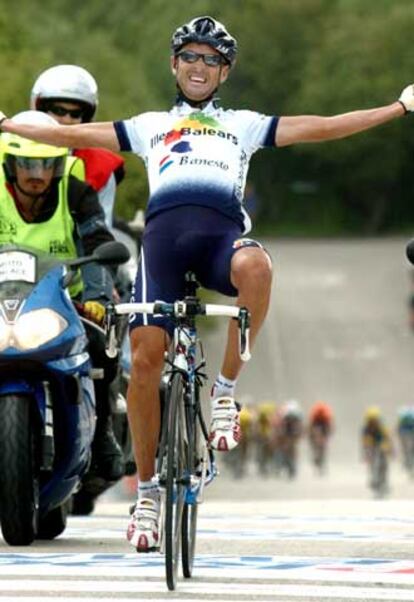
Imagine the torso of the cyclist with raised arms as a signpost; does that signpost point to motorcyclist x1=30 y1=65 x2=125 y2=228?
no

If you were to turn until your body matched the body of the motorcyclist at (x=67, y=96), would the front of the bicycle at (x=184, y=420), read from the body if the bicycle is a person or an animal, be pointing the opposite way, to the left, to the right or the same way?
the same way

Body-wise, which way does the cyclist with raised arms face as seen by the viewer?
toward the camera

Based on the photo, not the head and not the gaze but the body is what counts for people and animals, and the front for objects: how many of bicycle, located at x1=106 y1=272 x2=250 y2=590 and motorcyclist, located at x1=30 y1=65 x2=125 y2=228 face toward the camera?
2

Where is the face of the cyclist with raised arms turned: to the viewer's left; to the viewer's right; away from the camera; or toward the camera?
toward the camera

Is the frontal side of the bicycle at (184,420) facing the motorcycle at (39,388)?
no

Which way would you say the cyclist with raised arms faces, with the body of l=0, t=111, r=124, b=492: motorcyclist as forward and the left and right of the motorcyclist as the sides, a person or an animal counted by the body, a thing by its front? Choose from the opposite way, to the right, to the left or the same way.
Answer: the same way

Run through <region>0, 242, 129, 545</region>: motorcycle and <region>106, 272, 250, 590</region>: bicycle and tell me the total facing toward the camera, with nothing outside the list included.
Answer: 2

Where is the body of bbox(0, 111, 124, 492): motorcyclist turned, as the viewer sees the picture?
toward the camera

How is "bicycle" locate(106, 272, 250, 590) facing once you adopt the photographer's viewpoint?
facing the viewer

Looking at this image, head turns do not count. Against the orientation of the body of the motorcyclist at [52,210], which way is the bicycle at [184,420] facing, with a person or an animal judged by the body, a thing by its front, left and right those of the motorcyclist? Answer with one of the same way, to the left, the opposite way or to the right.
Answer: the same way

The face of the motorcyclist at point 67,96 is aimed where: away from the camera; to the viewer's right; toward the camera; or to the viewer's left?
toward the camera
